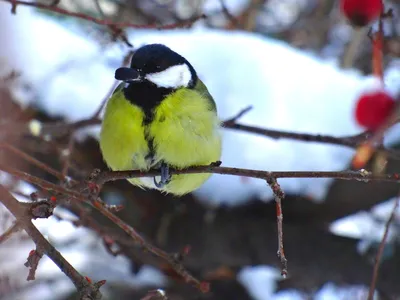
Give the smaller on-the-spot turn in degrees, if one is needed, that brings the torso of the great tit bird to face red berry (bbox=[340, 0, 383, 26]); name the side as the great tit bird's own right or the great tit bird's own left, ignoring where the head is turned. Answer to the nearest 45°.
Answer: approximately 90° to the great tit bird's own left

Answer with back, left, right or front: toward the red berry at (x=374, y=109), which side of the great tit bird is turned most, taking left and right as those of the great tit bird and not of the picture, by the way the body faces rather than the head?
left

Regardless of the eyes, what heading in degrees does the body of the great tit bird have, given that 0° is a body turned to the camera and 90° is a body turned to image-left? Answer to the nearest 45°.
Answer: approximately 45°
